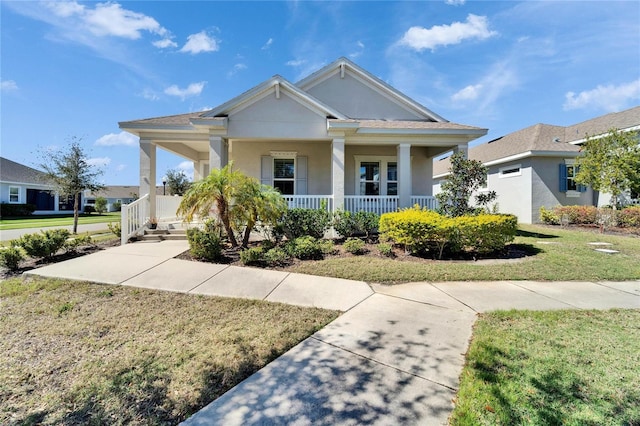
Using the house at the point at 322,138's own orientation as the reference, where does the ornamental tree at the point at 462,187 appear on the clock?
The ornamental tree is roughly at 10 o'clock from the house.

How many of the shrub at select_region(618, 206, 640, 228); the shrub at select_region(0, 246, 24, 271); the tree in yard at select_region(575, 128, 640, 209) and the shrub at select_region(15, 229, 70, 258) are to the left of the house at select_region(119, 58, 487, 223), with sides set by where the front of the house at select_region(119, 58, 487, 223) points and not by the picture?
2

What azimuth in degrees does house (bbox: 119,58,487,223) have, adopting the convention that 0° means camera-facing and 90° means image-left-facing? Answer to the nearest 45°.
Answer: approximately 0°

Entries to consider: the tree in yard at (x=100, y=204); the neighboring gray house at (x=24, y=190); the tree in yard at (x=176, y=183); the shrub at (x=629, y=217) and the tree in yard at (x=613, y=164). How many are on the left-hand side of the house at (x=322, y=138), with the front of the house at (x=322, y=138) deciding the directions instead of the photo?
2

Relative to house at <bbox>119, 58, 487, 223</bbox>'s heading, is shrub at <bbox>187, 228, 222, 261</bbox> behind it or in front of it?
in front

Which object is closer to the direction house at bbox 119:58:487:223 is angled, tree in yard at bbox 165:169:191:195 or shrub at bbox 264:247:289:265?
the shrub

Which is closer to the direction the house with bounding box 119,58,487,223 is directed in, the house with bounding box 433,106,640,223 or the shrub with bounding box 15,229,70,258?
the shrub

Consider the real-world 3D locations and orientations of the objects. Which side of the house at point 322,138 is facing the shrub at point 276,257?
front

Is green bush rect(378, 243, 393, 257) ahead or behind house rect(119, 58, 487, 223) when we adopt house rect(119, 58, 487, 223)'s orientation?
ahead

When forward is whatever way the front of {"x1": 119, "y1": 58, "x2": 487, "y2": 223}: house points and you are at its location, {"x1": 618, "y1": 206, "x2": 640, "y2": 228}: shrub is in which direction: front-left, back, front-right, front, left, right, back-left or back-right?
left
